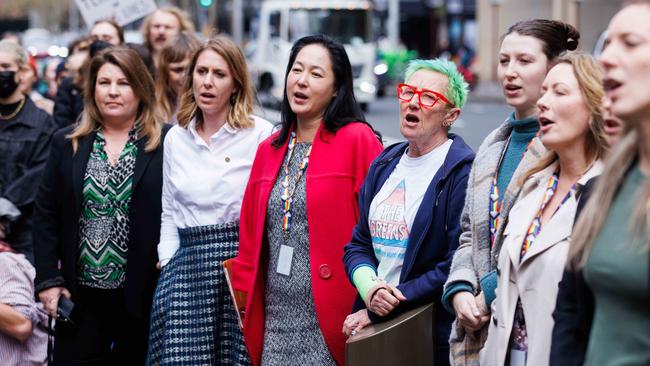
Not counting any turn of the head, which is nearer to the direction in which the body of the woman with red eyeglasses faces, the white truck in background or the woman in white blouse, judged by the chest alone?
the woman in white blouse

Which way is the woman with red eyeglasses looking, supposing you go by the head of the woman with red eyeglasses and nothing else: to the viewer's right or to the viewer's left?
to the viewer's left

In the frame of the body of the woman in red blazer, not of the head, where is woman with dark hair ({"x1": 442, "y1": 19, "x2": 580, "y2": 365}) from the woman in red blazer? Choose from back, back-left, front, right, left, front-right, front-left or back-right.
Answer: left

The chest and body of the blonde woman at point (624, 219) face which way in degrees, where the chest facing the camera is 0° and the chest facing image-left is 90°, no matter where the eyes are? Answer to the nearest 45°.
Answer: approximately 45°
